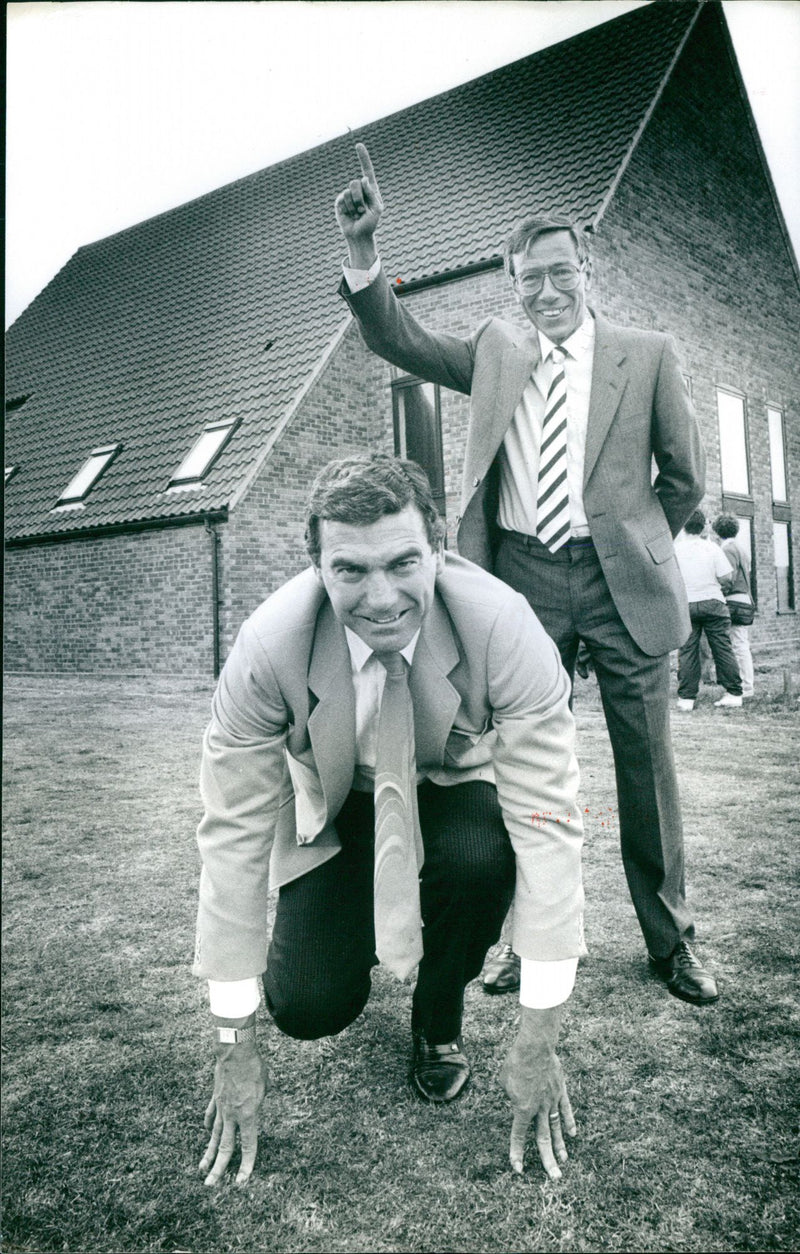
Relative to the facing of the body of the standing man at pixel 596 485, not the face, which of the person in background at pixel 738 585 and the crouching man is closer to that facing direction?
the crouching man

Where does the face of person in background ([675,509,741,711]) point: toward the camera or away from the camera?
away from the camera

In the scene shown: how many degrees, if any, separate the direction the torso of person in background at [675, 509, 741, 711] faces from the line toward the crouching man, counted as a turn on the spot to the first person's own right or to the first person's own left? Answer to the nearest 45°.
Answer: approximately 180°

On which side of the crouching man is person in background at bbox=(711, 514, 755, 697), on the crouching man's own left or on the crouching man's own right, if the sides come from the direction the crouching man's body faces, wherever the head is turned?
on the crouching man's own left

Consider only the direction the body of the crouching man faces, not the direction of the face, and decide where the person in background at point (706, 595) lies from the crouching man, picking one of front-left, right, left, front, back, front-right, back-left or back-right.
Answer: back-left

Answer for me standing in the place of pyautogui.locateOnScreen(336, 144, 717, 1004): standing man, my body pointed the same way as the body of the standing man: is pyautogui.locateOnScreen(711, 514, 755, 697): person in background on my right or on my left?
on my left

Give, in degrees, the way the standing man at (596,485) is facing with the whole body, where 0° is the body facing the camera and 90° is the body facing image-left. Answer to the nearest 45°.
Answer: approximately 0°

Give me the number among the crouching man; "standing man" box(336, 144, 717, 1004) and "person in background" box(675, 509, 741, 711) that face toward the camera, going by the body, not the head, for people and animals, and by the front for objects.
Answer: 2

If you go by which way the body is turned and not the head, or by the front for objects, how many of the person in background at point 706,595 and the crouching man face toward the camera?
1

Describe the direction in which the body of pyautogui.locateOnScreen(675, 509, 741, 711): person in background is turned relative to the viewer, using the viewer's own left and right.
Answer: facing away from the viewer and to the right of the viewer
